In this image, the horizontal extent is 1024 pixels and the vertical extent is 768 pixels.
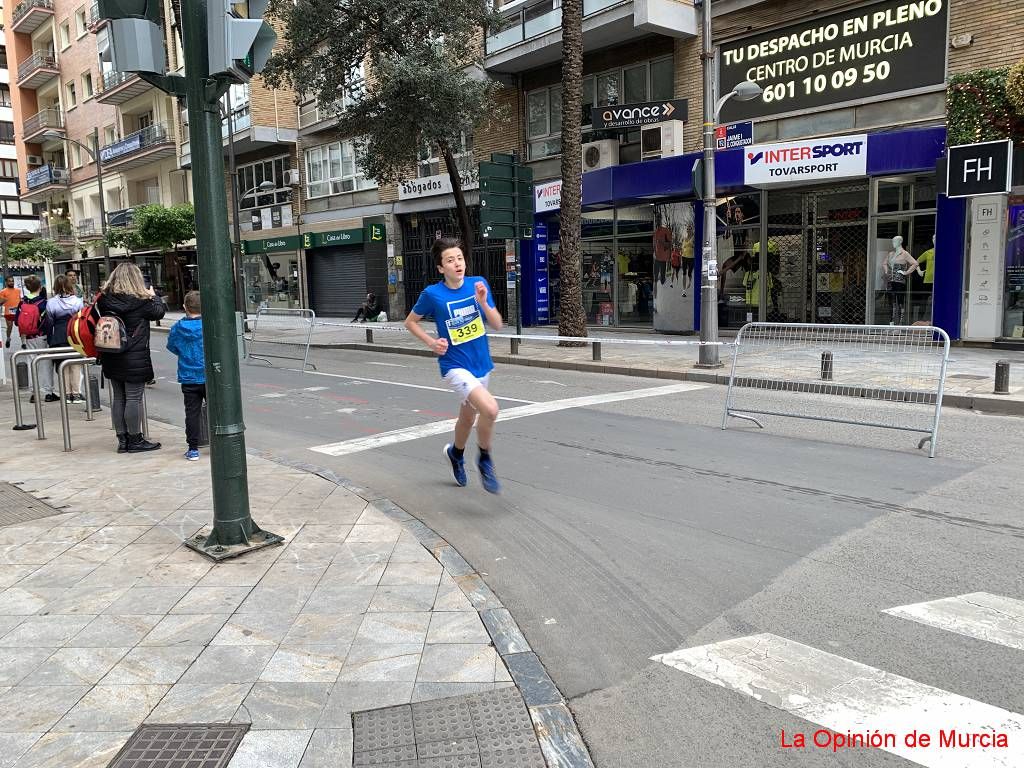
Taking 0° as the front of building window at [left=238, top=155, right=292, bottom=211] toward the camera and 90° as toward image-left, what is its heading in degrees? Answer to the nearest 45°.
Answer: approximately 45°

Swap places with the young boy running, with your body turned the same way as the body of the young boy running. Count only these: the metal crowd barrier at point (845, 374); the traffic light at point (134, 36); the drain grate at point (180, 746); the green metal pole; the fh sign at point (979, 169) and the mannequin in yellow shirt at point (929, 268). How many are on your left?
3

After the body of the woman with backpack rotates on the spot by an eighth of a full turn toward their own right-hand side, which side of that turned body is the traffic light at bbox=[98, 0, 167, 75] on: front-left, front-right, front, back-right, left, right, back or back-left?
right

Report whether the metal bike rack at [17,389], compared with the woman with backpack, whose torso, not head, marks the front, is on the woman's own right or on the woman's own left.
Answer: on the woman's own left

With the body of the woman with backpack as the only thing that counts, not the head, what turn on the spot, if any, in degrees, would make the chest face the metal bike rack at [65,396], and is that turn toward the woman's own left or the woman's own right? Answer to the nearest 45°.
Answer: approximately 90° to the woman's own left

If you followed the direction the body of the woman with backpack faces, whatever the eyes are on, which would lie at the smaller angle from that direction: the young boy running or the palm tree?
the palm tree

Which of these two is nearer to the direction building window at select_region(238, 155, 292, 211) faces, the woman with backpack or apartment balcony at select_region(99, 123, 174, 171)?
the woman with backpack
